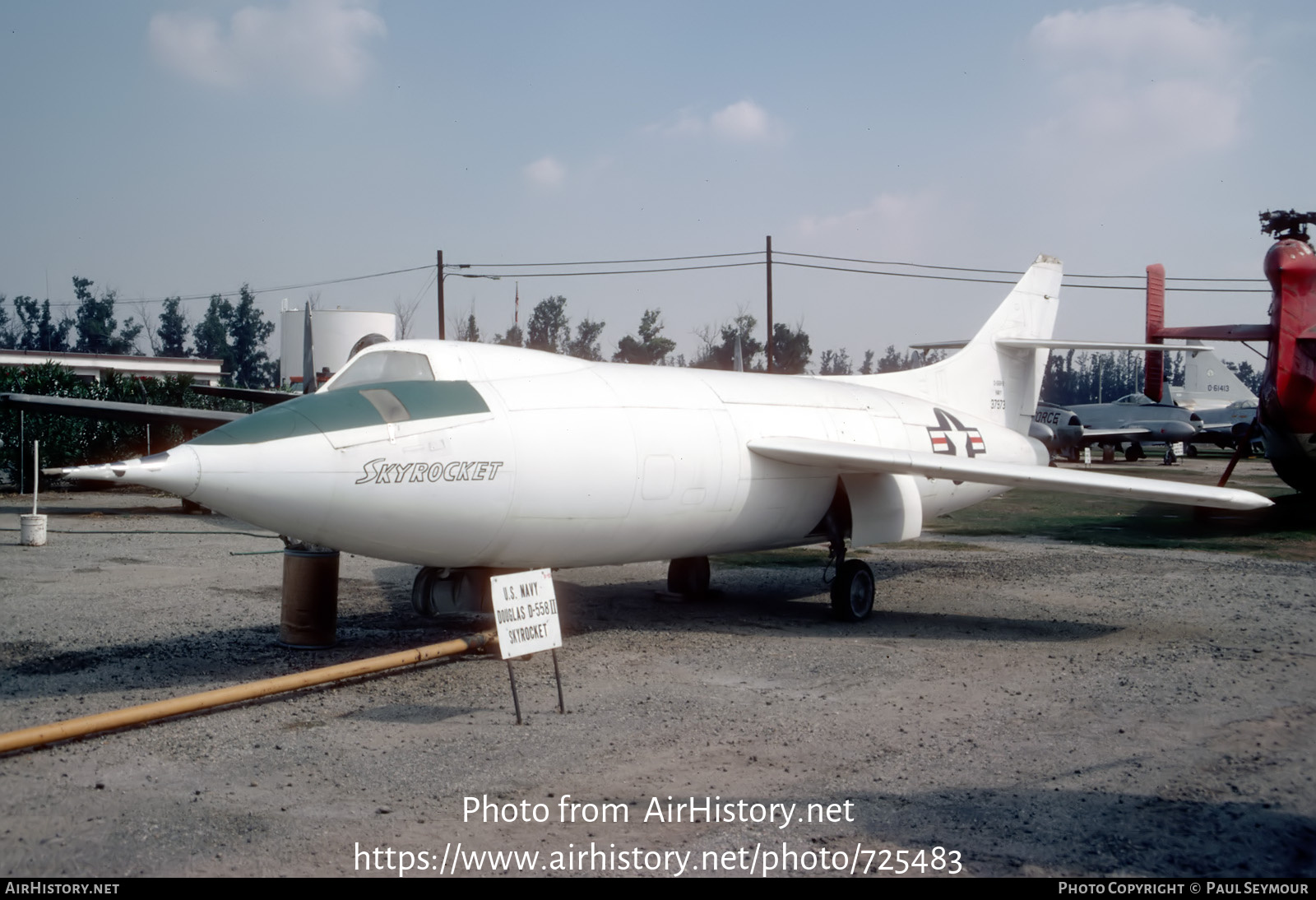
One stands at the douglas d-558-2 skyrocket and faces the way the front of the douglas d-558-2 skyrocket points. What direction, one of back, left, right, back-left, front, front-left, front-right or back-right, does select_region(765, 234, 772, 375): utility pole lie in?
back-right

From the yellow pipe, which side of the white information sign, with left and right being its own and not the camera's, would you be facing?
right

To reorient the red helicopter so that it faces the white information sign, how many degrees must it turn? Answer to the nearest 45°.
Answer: approximately 180°

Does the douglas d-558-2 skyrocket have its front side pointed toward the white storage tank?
no

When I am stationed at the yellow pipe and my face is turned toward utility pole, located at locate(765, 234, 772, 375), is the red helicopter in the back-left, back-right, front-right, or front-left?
front-right

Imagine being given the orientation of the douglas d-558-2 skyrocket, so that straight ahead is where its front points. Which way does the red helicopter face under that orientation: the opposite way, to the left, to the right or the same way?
the opposite way

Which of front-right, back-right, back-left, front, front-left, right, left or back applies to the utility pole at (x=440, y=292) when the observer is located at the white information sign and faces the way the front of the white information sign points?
back

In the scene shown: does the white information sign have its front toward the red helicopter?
no

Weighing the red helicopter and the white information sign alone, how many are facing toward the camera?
1

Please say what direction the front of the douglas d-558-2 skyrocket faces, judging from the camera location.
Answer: facing the viewer and to the left of the viewer

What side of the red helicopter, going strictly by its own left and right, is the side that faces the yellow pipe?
back

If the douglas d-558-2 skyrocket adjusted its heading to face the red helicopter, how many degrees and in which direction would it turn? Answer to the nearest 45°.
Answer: approximately 180°

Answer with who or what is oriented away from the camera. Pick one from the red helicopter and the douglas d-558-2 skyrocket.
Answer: the red helicopter

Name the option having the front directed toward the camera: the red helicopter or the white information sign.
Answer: the white information sign

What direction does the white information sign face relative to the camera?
toward the camera
